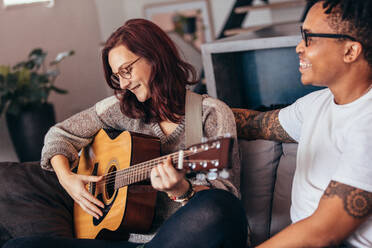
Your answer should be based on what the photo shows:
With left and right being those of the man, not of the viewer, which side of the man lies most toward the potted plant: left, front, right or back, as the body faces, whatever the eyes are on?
right

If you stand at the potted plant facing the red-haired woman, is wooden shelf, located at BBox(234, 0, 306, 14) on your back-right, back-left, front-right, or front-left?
front-left

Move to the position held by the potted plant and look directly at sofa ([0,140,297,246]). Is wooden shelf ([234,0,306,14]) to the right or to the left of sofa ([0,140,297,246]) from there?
left

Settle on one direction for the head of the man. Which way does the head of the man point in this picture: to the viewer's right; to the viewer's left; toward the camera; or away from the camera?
to the viewer's left

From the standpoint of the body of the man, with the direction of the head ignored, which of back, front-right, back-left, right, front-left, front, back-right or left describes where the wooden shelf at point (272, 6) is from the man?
back-right

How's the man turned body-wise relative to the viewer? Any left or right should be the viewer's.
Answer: facing the viewer and to the left of the viewer

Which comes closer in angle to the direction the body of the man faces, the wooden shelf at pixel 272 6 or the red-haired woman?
the red-haired woman
